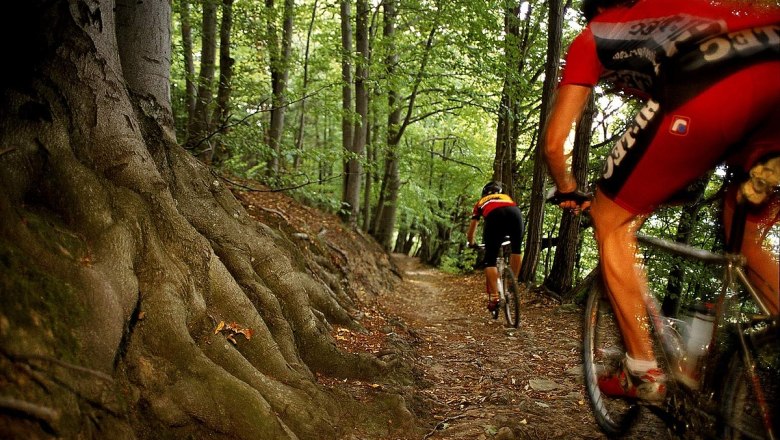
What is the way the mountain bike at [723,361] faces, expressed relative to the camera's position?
facing away from the viewer and to the left of the viewer

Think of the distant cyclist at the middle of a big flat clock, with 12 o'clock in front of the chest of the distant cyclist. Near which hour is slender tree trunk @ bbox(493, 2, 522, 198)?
The slender tree trunk is roughly at 12 o'clock from the distant cyclist.

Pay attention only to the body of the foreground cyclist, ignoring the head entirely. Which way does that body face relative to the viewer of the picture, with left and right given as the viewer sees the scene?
facing away from the viewer and to the left of the viewer

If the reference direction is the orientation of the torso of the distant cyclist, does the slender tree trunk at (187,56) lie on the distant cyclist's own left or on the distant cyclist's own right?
on the distant cyclist's own left

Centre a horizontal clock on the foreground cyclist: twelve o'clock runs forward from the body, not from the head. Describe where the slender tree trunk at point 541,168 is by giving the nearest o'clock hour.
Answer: The slender tree trunk is roughly at 1 o'clock from the foreground cyclist.

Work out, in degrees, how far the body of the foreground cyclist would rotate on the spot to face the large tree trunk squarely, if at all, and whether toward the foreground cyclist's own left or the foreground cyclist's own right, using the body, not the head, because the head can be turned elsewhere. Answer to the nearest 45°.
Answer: approximately 45° to the foreground cyclist's own left

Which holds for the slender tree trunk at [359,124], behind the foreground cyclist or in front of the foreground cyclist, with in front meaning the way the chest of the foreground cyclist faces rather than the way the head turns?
in front

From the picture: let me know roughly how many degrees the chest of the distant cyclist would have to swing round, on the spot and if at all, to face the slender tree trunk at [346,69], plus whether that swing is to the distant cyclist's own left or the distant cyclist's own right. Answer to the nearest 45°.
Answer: approximately 45° to the distant cyclist's own left

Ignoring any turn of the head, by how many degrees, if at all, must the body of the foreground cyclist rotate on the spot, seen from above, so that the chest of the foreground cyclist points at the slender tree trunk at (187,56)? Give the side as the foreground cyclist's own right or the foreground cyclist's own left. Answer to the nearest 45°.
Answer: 0° — they already face it

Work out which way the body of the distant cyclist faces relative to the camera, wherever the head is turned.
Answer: away from the camera
